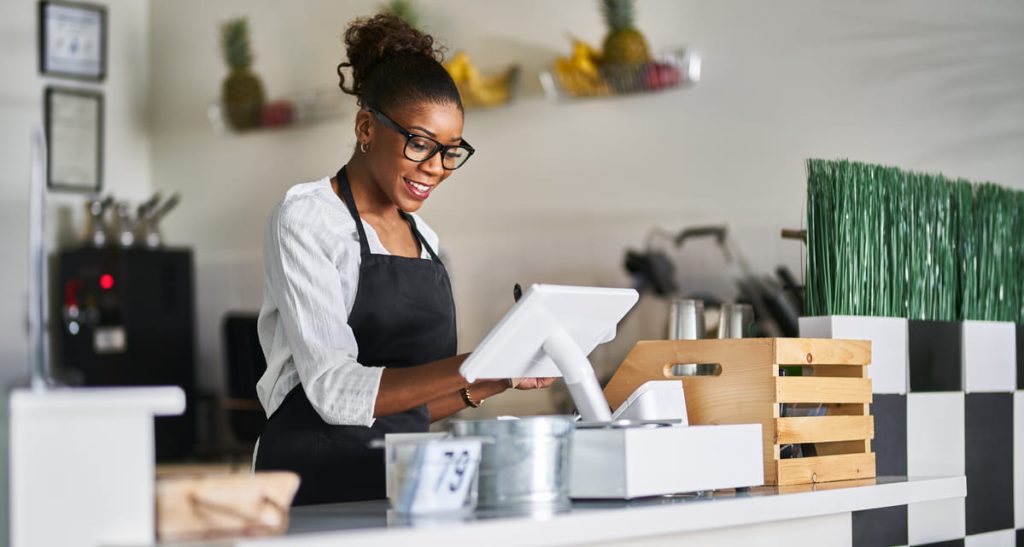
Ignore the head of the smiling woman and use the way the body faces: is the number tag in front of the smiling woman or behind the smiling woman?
in front

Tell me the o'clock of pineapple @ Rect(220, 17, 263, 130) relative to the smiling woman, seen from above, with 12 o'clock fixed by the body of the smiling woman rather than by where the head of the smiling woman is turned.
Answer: The pineapple is roughly at 7 o'clock from the smiling woman.

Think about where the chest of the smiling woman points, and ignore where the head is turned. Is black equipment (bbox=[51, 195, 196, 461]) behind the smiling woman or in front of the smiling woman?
behind

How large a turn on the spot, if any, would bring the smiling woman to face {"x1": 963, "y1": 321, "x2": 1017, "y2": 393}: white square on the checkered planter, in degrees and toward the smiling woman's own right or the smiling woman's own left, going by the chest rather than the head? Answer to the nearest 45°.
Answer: approximately 45° to the smiling woman's own left

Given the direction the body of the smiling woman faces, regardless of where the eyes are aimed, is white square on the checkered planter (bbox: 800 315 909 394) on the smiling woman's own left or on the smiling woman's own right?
on the smiling woman's own left

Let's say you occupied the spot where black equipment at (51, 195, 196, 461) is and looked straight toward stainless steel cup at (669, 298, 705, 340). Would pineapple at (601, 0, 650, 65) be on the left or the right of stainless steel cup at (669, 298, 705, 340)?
left

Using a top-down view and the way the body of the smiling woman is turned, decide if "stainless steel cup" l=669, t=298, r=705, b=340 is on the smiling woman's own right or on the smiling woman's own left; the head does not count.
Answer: on the smiling woman's own left

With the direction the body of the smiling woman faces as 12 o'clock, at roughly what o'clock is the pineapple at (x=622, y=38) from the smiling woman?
The pineapple is roughly at 8 o'clock from the smiling woman.

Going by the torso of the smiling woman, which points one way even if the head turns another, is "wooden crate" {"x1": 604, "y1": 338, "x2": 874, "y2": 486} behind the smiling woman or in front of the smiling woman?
in front

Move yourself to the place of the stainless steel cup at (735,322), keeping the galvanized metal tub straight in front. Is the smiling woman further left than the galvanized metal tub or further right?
right

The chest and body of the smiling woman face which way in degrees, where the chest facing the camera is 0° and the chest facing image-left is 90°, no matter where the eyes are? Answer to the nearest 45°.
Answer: approximately 315°
